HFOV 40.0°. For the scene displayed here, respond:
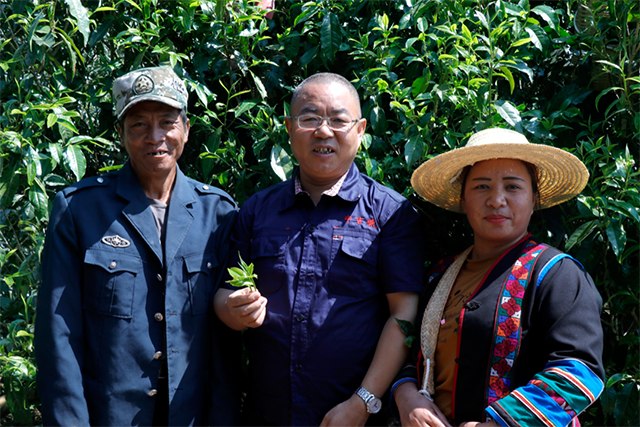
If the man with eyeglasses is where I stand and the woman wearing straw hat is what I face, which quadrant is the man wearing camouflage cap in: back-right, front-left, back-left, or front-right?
back-right

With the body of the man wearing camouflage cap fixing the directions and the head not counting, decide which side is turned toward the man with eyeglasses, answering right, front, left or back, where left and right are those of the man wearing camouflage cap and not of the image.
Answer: left

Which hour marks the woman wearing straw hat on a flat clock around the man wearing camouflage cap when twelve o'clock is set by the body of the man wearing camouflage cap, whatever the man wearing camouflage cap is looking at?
The woman wearing straw hat is roughly at 10 o'clock from the man wearing camouflage cap.

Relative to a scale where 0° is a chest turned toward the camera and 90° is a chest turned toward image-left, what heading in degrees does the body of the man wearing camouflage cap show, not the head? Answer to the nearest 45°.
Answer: approximately 0°

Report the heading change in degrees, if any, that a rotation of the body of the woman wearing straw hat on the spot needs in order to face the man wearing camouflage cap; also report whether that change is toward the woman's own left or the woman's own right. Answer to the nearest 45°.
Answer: approximately 45° to the woman's own right
